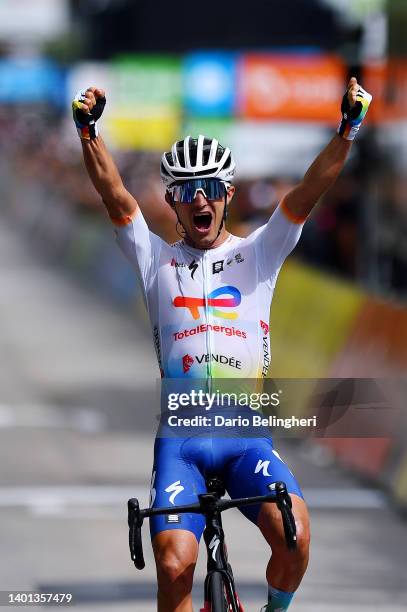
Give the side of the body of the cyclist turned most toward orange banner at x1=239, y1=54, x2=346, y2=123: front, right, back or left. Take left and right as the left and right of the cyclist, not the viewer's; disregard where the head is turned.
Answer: back

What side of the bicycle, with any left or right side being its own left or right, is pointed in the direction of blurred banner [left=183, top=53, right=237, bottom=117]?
back

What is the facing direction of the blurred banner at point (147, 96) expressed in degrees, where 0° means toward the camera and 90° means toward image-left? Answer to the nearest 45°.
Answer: approximately 0°

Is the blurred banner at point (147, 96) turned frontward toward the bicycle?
yes

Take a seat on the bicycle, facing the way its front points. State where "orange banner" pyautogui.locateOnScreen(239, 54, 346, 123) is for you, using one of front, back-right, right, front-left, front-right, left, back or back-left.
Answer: back

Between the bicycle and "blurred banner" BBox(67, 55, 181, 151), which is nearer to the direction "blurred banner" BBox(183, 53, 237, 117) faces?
the bicycle

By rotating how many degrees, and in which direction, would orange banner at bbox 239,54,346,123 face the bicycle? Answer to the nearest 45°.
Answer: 0° — it already faces it

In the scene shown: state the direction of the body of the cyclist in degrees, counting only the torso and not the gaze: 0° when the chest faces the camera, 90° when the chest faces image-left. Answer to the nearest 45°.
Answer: approximately 0°
